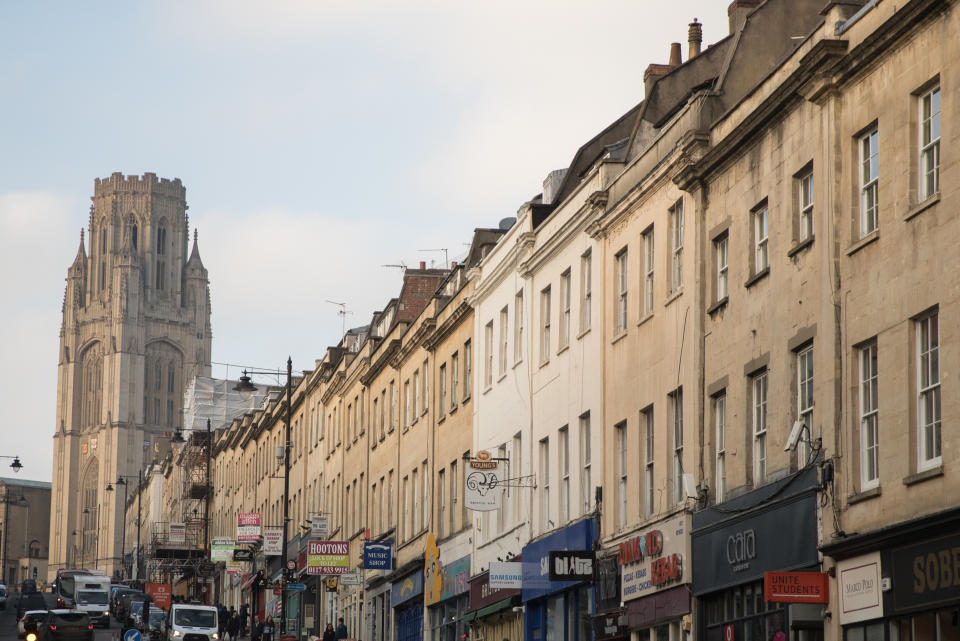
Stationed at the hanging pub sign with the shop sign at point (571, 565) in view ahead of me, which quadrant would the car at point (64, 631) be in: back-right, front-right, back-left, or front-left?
back-right

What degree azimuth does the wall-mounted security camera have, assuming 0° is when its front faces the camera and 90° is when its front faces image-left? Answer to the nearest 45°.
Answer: approximately 45°
